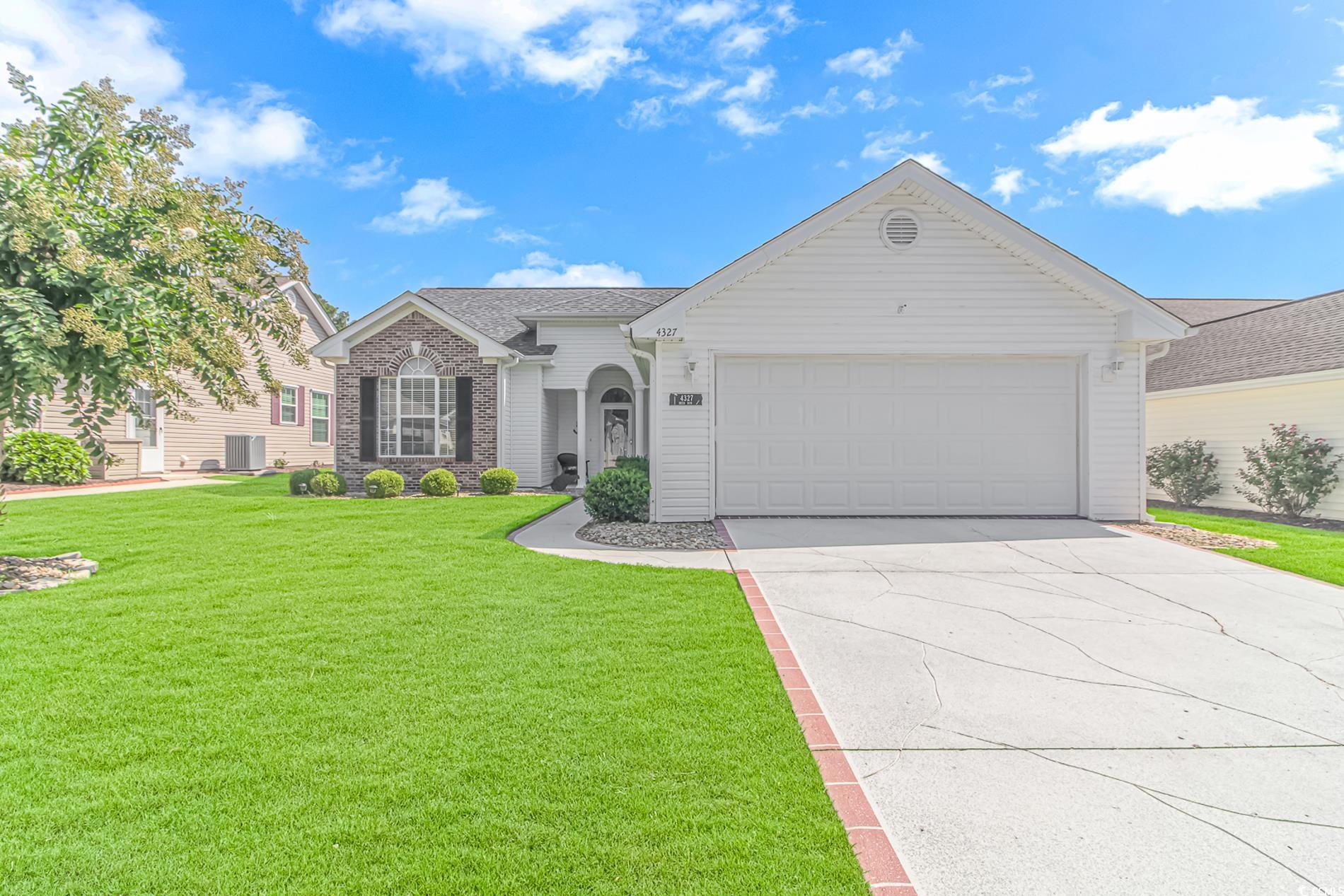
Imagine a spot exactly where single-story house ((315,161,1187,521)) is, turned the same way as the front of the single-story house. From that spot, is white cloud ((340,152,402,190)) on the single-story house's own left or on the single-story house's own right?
on the single-story house's own right

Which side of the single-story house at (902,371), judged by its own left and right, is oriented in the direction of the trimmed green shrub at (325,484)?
right

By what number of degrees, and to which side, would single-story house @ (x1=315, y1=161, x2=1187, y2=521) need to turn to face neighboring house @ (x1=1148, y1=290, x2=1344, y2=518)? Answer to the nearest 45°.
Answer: approximately 135° to its left

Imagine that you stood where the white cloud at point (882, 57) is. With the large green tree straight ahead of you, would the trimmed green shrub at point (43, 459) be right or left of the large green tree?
right

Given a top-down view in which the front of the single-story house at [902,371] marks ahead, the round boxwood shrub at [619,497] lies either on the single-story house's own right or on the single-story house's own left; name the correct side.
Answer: on the single-story house's own right

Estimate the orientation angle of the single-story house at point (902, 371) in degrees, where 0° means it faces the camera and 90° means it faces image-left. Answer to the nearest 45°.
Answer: approximately 0°

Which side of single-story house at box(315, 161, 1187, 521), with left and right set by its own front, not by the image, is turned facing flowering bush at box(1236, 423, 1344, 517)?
left
